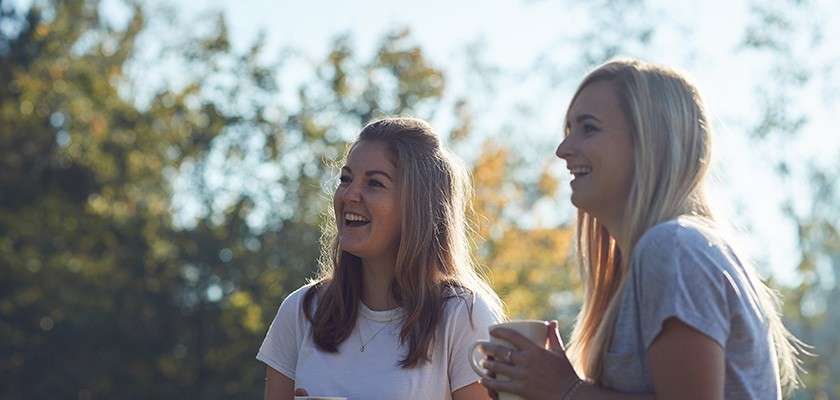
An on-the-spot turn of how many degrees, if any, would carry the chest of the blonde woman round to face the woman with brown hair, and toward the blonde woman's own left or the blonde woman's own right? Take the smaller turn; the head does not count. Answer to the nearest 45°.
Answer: approximately 45° to the blonde woman's own right

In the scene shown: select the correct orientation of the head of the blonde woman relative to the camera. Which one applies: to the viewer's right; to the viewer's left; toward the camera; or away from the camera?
to the viewer's left

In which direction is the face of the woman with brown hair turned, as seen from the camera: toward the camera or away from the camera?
toward the camera

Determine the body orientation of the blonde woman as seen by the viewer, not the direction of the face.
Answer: to the viewer's left
